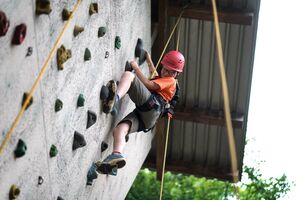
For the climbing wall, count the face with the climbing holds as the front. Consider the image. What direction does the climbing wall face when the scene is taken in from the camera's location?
facing the viewer and to the right of the viewer

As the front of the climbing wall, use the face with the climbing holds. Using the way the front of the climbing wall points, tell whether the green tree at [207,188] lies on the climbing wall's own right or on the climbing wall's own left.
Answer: on the climbing wall's own left
